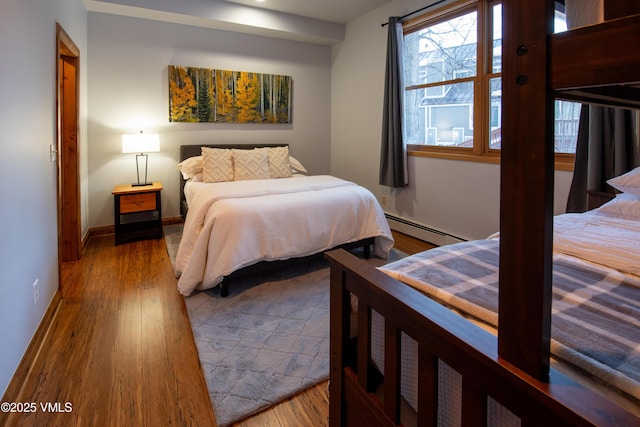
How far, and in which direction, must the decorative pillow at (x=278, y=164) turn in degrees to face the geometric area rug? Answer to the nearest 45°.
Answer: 0° — it already faces it

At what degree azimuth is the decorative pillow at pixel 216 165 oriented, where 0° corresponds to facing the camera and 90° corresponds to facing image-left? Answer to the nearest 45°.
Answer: approximately 0°

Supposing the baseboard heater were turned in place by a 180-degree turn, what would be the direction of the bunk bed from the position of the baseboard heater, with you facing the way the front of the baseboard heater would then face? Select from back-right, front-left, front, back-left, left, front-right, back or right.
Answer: back-right

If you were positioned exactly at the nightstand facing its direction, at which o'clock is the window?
The window is roughly at 10 o'clock from the nightstand.

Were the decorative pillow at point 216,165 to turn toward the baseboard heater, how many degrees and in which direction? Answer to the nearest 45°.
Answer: approximately 90° to its left

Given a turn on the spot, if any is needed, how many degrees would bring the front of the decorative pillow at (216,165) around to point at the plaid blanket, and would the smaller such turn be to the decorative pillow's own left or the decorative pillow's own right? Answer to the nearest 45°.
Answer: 0° — it already faces it

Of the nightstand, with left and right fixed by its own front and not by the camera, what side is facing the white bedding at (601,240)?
front
